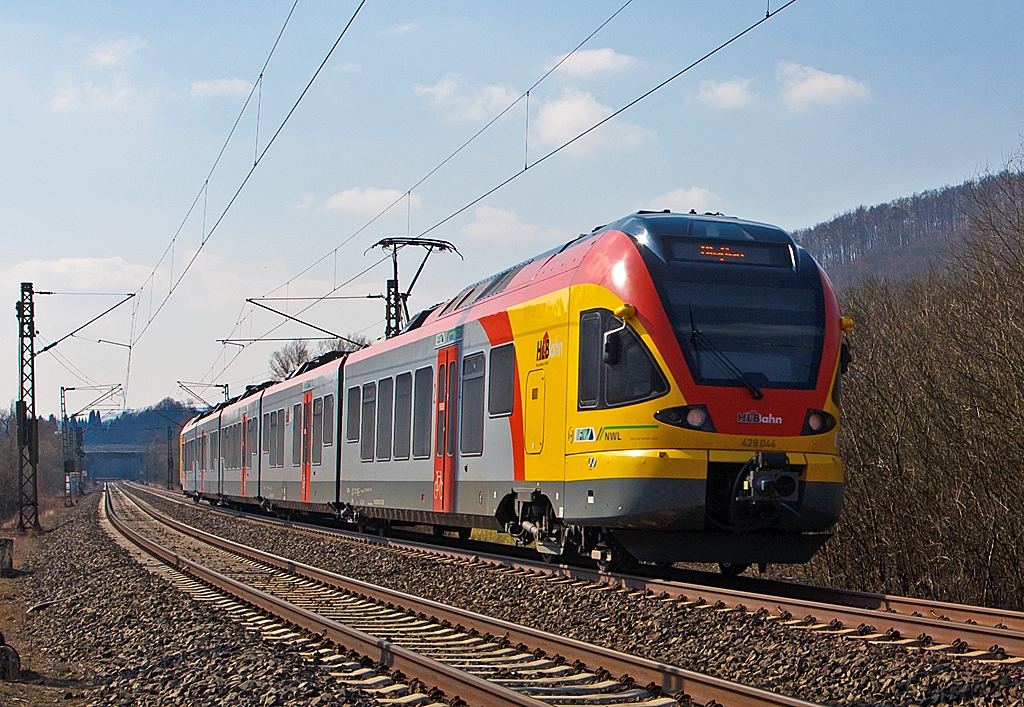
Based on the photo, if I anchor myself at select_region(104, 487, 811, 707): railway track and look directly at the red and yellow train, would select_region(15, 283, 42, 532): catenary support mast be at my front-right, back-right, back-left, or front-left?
front-left

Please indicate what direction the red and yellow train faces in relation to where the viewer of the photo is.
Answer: facing the viewer and to the right of the viewer

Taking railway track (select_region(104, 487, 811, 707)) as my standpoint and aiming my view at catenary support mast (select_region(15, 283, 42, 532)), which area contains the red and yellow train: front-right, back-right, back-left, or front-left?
front-right

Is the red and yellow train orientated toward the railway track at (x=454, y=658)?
no
